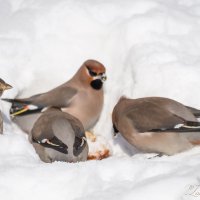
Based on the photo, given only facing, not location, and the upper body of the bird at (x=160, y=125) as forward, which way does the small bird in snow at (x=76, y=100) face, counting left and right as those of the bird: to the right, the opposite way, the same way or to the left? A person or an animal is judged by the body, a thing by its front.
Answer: the opposite way

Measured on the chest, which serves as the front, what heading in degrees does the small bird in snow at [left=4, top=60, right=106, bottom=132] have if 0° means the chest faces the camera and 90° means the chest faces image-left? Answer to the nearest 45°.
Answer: approximately 270°

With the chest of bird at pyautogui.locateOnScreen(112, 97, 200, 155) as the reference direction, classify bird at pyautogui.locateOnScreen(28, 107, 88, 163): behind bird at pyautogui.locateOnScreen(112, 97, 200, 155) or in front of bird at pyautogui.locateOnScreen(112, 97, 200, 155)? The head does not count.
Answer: in front

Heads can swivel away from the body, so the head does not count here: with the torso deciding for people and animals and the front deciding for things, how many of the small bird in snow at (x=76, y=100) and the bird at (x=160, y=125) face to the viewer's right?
1

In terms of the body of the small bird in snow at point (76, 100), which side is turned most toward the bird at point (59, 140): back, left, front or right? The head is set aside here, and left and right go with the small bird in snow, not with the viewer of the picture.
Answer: right

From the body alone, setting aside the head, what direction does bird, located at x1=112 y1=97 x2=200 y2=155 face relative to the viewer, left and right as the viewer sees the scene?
facing to the left of the viewer
